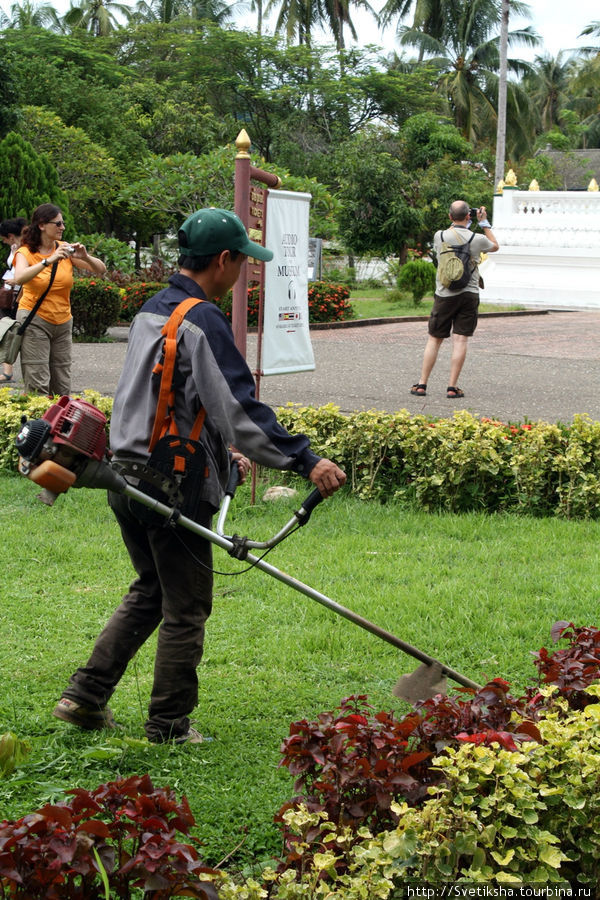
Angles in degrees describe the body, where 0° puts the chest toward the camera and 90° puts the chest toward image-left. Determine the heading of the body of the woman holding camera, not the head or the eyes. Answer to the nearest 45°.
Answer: approximately 315°

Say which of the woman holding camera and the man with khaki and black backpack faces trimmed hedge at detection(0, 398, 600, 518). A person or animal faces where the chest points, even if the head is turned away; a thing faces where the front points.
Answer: the woman holding camera

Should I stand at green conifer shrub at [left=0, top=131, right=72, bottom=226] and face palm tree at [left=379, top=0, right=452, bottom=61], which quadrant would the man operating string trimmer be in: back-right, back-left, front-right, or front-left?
back-right

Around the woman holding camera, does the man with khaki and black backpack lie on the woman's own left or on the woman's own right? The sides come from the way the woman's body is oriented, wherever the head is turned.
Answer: on the woman's own left

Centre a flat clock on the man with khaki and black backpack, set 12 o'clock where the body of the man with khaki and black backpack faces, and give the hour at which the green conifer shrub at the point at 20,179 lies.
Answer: The green conifer shrub is roughly at 9 o'clock from the man with khaki and black backpack.

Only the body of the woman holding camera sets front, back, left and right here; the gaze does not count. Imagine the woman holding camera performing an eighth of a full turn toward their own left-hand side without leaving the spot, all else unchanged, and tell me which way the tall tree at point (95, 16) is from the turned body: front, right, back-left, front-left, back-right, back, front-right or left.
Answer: left

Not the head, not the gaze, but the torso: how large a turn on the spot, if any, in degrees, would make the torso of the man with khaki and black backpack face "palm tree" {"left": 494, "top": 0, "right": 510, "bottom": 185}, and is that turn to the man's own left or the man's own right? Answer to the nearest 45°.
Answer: approximately 45° to the man's own left

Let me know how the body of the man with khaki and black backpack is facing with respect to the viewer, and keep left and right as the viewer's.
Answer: facing away from the viewer and to the right of the viewer

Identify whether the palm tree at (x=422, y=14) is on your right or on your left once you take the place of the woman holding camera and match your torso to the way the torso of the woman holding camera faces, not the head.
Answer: on your left

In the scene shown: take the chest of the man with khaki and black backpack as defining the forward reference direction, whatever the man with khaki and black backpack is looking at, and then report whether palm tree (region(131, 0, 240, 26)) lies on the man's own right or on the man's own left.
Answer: on the man's own left
